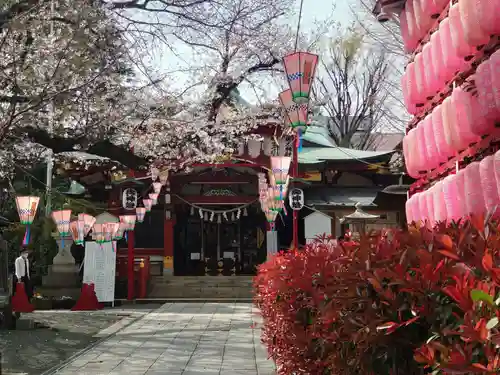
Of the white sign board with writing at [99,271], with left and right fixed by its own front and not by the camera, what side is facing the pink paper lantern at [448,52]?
front

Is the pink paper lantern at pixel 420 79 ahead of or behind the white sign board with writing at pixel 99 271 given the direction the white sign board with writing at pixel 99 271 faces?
ahead

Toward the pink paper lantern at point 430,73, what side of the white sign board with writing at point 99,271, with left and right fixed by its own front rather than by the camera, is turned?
front

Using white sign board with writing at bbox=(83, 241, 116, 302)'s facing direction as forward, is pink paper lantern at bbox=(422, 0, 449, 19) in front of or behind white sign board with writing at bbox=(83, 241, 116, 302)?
in front

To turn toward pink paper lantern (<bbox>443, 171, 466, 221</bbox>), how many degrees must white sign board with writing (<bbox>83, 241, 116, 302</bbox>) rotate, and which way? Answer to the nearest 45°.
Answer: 0° — it already faces it

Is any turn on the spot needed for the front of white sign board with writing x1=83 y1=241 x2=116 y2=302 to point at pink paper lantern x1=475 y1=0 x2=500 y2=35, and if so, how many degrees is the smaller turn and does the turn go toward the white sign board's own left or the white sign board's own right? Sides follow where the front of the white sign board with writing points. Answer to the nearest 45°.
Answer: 0° — it already faces it

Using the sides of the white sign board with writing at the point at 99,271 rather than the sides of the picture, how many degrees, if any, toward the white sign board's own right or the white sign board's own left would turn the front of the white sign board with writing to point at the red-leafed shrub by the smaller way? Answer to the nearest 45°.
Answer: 0° — it already faces it

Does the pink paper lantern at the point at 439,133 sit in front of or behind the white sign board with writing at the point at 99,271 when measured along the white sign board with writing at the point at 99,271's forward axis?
in front

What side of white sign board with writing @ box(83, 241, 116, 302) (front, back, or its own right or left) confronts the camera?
front
